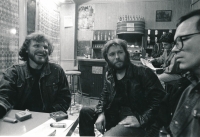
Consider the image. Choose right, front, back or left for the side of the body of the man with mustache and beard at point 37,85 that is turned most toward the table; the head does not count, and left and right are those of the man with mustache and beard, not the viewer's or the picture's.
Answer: front

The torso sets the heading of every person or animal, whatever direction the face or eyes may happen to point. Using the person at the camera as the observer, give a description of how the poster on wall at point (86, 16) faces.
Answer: facing the viewer

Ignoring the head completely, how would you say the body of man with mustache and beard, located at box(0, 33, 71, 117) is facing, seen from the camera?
toward the camera

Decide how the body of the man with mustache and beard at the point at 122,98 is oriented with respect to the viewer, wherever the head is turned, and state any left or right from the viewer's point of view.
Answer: facing the viewer and to the left of the viewer

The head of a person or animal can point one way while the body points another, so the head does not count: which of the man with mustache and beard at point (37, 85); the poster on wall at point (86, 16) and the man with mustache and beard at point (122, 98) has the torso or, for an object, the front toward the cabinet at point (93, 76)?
the poster on wall

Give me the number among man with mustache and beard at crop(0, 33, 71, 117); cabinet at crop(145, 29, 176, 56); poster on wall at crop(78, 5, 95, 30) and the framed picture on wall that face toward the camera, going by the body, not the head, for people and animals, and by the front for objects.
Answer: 4

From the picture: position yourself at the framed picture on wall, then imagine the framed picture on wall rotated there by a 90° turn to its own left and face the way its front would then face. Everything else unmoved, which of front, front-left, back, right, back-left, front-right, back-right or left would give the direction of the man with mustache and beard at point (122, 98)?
right

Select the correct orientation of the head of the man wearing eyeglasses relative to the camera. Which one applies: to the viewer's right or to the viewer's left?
to the viewer's left

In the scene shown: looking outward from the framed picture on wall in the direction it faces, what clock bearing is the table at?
The table is roughly at 12 o'clock from the framed picture on wall.

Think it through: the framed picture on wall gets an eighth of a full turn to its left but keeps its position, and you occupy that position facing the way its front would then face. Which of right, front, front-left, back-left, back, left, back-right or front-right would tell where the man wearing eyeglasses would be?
front-right

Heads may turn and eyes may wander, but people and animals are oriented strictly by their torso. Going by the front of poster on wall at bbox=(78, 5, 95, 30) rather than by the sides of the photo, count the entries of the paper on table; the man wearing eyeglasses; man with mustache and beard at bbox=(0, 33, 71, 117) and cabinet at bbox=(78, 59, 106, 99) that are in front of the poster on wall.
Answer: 4

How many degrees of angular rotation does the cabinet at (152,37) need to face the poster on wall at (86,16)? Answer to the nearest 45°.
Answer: approximately 90° to its right

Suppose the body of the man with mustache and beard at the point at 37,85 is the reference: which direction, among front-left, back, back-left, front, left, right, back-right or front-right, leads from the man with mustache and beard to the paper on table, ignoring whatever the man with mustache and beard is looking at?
front

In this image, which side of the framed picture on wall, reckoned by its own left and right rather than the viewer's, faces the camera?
front

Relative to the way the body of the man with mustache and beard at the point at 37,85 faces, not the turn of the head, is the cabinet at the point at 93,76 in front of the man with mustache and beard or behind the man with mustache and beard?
behind
